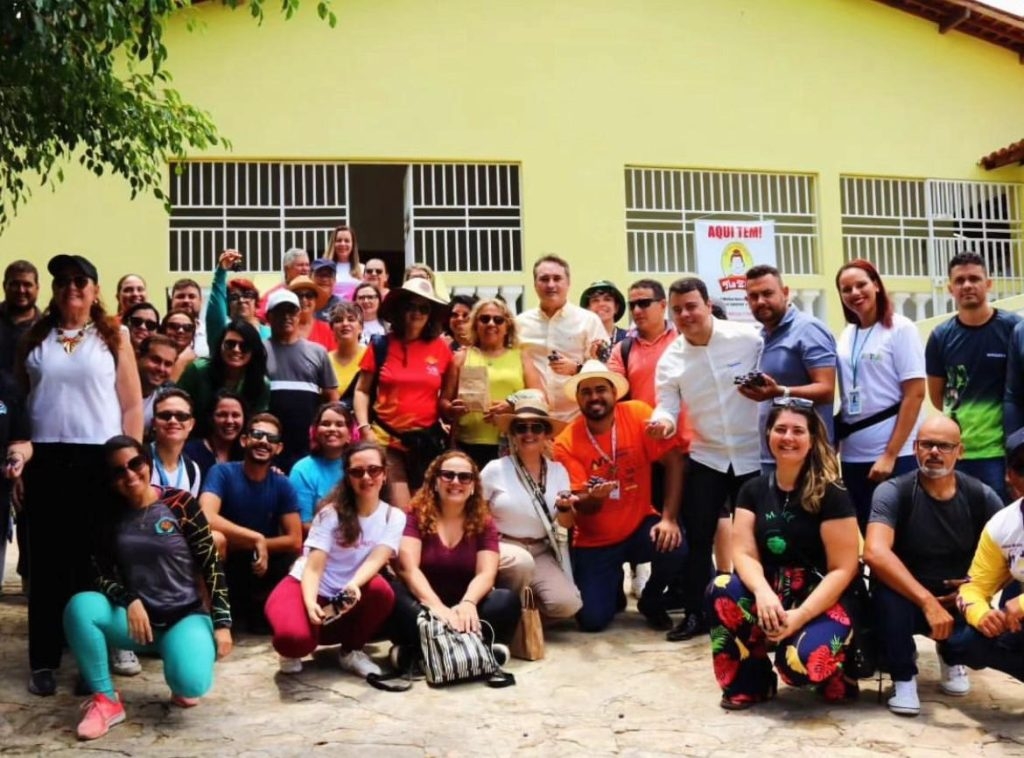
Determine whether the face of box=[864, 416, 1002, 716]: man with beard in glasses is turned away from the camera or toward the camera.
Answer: toward the camera

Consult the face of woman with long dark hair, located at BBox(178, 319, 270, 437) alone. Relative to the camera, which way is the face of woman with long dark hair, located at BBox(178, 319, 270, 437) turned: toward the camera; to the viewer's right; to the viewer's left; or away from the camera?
toward the camera

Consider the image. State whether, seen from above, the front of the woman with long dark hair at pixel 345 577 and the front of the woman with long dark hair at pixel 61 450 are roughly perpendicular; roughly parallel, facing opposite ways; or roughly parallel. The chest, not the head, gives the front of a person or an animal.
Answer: roughly parallel

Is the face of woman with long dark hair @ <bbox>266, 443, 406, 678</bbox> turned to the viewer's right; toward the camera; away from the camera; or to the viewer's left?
toward the camera

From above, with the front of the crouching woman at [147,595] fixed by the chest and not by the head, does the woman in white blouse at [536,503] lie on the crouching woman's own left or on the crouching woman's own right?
on the crouching woman's own left

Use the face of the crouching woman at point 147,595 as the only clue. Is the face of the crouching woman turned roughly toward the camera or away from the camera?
toward the camera

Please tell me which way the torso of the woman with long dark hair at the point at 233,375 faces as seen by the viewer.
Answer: toward the camera

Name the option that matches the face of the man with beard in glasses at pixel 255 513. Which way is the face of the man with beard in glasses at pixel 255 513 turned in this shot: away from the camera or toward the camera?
toward the camera

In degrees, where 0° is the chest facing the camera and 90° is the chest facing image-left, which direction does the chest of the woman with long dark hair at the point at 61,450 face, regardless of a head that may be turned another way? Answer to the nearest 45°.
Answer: approximately 0°

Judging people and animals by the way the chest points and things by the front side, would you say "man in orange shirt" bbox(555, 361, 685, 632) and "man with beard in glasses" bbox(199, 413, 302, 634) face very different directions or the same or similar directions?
same or similar directions

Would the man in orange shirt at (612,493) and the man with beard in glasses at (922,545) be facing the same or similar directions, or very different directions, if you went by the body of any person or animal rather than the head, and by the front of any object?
same or similar directions

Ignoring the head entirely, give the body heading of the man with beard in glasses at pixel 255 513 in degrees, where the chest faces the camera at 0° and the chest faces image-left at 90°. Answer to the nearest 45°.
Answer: approximately 0°

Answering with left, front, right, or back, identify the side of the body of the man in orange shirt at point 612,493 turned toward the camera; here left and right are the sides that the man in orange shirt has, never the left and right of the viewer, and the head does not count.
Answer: front

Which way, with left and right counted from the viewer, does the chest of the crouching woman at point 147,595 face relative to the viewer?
facing the viewer

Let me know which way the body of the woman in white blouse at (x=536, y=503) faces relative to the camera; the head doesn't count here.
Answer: toward the camera

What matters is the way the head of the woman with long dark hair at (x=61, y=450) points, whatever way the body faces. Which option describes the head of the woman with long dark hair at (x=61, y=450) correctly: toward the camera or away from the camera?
toward the camera
